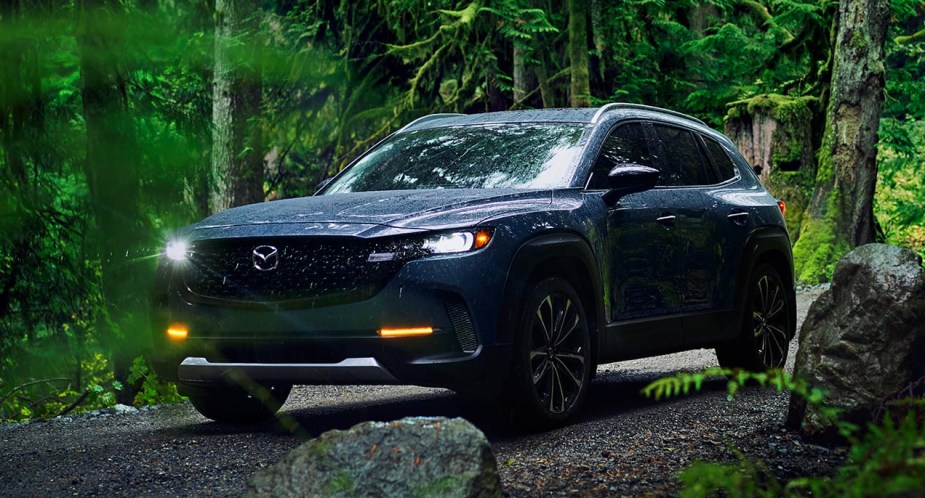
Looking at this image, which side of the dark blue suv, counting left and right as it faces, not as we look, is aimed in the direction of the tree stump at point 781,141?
back

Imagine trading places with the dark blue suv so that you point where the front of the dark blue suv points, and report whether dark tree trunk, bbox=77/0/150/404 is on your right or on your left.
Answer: on your right

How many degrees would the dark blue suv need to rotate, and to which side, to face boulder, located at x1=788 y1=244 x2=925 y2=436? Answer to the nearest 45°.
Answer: approximately 135° to its left

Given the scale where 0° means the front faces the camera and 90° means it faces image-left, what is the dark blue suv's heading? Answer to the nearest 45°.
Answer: approximately 45°

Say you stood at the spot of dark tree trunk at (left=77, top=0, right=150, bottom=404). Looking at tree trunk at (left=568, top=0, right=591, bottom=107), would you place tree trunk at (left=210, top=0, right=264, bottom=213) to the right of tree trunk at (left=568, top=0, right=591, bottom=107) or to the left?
left

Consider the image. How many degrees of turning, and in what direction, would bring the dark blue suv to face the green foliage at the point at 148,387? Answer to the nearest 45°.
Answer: approximately 90° to its right

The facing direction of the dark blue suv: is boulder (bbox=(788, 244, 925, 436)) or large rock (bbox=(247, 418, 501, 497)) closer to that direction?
the large rock

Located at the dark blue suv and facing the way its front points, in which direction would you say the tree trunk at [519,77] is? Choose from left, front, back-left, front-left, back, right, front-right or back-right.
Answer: back-right
